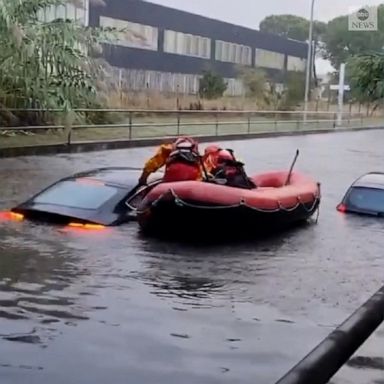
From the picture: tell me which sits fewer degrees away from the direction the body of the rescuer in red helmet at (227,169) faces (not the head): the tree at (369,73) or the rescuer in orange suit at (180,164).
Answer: the rescuer in orange suit

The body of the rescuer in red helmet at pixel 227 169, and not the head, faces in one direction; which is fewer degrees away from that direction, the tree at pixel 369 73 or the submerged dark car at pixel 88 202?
the submerged dark car

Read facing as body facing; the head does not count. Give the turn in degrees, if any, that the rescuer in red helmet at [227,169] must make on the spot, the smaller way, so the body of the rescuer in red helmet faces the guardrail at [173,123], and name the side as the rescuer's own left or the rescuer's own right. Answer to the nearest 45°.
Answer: approximately 90° to the rescuer's own right

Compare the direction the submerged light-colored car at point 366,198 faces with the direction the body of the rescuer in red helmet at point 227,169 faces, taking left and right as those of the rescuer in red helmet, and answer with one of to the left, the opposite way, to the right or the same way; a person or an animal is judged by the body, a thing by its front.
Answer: to the right

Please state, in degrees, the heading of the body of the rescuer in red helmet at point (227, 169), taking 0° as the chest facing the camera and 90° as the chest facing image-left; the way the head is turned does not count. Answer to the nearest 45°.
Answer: approximately 90°

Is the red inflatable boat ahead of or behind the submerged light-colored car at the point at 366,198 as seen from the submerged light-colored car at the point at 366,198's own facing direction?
behind

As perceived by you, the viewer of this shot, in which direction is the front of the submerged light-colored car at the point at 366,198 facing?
facing away from the viewer
